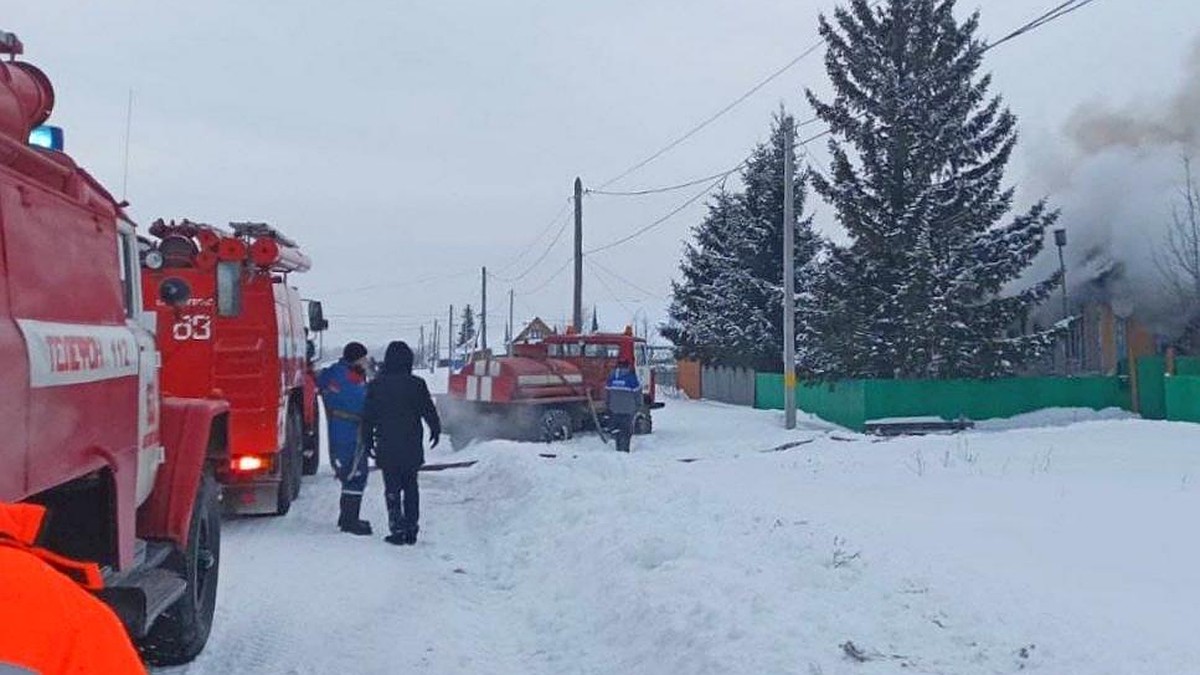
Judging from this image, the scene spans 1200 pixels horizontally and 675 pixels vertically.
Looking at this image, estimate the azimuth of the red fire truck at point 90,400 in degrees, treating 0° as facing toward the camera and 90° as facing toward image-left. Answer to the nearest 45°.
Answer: approximately 225°

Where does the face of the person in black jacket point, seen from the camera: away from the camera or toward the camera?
away from the camera

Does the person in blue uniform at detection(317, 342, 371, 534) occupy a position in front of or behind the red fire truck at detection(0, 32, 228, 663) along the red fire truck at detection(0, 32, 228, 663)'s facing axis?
in front

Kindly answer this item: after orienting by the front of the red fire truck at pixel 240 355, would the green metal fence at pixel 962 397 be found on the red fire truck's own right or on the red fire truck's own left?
on the red fire truck's own right

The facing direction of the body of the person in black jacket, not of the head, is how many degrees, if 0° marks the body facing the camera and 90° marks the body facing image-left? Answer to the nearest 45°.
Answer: approximately 180°

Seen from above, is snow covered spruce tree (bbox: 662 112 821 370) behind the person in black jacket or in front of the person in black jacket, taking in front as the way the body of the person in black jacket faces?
in front

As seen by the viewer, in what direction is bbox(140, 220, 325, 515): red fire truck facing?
away from the camera

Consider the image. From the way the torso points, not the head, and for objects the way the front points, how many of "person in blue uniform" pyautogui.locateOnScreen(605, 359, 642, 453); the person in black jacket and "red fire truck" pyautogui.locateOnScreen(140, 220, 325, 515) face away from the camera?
3

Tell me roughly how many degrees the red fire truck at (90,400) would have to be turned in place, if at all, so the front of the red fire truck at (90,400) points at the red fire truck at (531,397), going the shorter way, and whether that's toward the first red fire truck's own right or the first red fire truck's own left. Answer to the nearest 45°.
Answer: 0° — it already faces it
